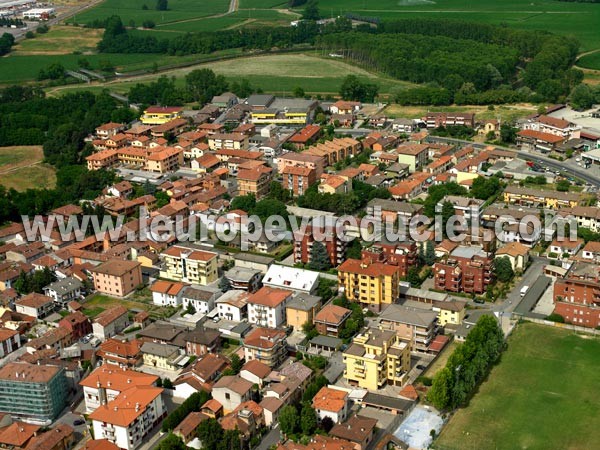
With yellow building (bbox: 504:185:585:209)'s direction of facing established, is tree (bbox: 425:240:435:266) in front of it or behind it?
in front

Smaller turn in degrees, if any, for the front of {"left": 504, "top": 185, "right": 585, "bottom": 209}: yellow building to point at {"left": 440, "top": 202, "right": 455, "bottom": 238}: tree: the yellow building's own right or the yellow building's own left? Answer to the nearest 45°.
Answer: approximately 45° to the yellow building's own right

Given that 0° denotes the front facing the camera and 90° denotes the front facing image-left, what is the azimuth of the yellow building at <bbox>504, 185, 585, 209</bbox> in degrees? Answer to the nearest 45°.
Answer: approximately 0°

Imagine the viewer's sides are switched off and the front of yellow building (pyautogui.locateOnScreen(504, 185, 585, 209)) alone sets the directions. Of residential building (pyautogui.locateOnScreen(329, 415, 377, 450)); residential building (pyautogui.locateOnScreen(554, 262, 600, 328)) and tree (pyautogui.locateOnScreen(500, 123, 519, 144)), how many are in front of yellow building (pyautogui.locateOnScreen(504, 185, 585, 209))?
2

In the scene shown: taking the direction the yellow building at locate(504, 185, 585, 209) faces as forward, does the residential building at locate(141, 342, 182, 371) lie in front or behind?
in front

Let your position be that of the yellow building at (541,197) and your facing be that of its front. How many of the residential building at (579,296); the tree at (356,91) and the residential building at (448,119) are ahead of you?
1

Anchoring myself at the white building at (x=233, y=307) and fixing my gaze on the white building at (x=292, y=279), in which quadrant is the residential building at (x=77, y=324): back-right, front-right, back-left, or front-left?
back-left

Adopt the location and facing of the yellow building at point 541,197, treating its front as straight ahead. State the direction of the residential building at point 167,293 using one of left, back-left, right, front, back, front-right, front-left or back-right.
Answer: front-right

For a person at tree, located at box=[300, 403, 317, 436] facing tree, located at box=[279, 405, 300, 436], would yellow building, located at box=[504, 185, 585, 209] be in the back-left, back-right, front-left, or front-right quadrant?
back-right

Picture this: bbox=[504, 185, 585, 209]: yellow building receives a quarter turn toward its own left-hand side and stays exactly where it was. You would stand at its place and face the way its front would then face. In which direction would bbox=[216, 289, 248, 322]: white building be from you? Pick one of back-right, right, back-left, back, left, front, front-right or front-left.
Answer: back-right

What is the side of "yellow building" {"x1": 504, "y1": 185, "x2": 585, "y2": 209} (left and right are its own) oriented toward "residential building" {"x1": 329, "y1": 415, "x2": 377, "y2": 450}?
front

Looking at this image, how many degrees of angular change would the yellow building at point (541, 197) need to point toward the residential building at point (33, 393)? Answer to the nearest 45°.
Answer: approximately 45° to its right

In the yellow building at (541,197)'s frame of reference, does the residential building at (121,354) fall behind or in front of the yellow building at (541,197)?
in front

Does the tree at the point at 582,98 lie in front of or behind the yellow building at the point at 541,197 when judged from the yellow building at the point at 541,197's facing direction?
behind

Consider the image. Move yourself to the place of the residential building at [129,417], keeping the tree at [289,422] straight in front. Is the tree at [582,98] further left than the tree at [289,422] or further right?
left

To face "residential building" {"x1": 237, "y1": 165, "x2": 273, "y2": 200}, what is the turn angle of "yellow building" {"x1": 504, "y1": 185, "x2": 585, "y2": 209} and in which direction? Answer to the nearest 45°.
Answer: approximately 90° to its right
